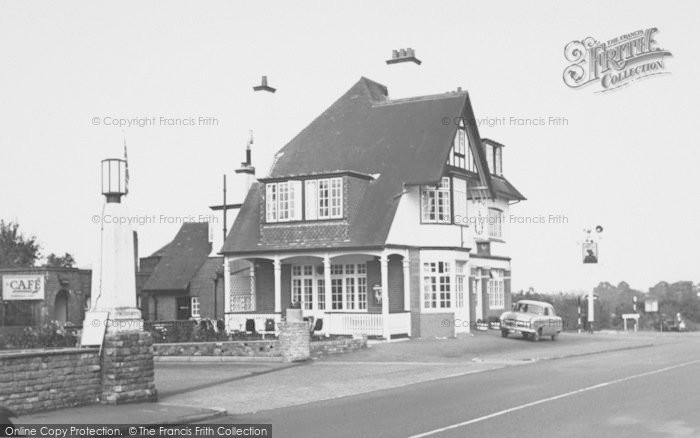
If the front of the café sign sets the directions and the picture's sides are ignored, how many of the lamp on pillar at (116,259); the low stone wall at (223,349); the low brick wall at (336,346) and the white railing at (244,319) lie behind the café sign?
0

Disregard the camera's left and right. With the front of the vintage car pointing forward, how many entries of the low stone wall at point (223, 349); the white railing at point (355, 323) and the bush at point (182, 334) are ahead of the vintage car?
3

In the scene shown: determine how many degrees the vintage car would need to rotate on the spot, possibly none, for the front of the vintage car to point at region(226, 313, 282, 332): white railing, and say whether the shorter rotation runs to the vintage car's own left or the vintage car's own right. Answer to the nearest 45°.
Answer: approximately 45° to the vintage car's own right

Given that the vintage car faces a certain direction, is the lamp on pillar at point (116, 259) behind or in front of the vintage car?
in front

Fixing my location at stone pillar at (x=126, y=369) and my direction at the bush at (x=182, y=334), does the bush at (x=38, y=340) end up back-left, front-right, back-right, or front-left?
front-left

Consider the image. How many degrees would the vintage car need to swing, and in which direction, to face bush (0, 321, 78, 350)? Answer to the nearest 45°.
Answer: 0° — it already faces it

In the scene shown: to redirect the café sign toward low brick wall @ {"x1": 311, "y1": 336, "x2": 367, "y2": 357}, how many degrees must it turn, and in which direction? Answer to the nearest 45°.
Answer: approximately 45° to its left

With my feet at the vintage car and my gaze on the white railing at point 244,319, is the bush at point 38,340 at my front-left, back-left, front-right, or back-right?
front-left

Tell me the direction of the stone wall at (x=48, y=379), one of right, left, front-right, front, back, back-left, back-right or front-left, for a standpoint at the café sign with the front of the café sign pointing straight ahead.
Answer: front

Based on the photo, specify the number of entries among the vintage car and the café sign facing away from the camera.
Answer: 0

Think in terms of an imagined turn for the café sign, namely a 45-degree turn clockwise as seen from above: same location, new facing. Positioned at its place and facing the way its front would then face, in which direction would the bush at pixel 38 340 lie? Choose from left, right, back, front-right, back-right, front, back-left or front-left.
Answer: front-left

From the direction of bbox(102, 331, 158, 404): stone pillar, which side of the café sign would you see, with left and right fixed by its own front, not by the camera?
front

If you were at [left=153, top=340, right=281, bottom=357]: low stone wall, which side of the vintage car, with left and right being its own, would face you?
front

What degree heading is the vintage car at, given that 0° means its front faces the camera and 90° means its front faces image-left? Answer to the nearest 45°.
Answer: approximately 45°

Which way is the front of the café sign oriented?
toward the camera

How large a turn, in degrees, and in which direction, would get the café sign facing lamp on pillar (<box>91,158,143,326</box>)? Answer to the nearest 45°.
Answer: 0° — it already faces it
